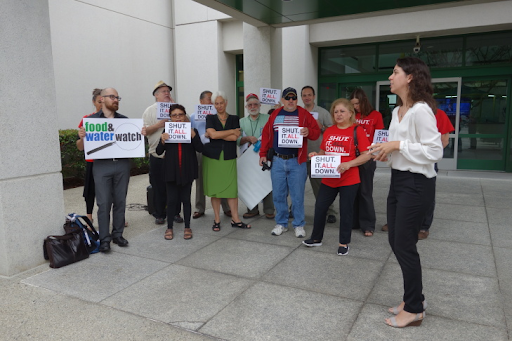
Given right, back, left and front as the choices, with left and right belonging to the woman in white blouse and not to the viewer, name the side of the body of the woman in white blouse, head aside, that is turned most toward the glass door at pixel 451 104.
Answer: right

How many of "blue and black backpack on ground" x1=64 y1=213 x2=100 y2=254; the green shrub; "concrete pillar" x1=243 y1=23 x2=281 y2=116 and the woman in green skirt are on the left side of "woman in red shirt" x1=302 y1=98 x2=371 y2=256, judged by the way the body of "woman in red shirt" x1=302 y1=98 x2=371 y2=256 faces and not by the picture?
0

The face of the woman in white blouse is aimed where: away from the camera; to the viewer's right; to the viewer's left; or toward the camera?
to the viewer's left

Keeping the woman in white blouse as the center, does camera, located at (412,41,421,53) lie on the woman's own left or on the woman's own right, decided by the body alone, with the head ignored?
on the woman's own right

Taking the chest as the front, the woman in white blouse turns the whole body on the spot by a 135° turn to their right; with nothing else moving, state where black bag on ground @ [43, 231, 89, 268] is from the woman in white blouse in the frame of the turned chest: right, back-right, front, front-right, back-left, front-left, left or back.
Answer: back-left

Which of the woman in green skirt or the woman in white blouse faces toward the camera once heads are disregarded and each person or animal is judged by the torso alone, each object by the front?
the woman in green skirt

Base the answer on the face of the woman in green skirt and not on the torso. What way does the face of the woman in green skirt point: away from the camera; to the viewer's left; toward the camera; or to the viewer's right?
toward the camera

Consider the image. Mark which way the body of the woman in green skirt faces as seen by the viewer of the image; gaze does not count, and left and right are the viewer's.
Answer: facing the viewer

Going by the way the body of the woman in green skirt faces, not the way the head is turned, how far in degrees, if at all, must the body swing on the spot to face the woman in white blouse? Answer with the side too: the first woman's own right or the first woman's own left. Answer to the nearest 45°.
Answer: approximately 45° to the first woman's own left

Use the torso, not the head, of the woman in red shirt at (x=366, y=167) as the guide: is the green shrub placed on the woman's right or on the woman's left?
on the woman's right

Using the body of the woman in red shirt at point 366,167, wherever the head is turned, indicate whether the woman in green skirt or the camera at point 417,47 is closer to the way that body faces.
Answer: the woman in green skirt

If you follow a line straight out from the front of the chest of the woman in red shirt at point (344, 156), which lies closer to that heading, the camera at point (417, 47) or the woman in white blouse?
the woman in white blouse

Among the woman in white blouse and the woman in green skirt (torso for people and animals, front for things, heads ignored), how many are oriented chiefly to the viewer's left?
1

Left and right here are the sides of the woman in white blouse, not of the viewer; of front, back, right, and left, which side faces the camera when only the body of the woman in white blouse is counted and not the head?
left

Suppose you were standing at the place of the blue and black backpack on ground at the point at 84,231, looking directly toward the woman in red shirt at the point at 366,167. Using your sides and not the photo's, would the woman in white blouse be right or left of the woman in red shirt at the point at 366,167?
right

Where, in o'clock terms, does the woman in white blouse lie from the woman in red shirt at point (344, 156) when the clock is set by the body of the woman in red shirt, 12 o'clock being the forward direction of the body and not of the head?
The woman in white blouse is roughly at 10 o'clock from the woman in red shirt.
